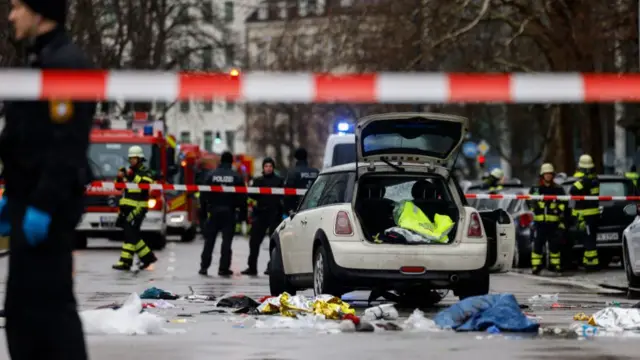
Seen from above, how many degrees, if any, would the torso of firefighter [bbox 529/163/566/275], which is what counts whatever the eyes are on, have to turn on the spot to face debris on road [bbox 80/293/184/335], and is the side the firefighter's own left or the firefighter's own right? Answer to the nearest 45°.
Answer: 0° — they already face it

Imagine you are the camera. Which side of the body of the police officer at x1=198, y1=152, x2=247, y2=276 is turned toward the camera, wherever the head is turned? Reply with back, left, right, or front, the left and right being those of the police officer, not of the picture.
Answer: back

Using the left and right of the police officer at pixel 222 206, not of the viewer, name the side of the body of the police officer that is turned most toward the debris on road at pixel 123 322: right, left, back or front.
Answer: back

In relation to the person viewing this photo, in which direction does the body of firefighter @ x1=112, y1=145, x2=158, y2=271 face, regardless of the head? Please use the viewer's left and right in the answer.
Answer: facing to the left of the viewer

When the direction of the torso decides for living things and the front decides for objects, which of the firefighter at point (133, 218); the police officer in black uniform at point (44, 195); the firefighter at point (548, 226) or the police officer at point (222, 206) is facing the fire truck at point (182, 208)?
the police officer

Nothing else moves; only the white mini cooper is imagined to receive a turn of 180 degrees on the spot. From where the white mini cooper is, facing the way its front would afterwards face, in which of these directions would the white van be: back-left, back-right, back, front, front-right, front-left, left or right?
back-left

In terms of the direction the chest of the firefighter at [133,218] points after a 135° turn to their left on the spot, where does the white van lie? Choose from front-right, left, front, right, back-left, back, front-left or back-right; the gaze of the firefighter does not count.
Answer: front-left

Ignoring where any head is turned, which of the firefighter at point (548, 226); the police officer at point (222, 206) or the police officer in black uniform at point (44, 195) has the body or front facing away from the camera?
the police officer

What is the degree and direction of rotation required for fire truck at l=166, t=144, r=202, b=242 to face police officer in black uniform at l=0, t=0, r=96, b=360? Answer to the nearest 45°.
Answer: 0° — it already faces them
